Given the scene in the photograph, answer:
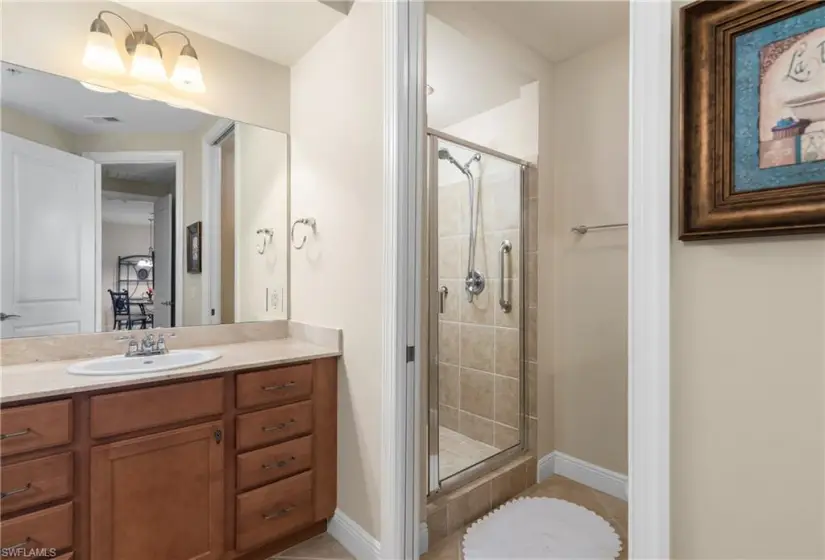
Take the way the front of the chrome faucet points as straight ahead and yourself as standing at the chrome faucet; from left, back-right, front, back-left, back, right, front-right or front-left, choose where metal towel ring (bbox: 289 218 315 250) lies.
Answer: left

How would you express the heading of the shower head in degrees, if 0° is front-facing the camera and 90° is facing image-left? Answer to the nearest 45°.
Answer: approximately 45°

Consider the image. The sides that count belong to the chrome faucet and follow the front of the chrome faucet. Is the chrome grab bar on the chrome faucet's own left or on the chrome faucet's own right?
on the chrome faucet's own left

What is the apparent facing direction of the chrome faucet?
toward the camera

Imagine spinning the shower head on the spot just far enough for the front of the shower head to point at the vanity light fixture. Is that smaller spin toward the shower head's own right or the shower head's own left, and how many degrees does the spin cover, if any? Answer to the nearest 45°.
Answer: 0° — it already faces it

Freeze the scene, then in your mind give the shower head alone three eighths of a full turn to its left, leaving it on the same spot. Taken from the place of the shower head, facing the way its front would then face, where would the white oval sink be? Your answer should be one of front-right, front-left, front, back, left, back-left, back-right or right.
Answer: back-right

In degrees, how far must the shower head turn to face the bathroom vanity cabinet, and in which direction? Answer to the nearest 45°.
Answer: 0° — it already faces it
